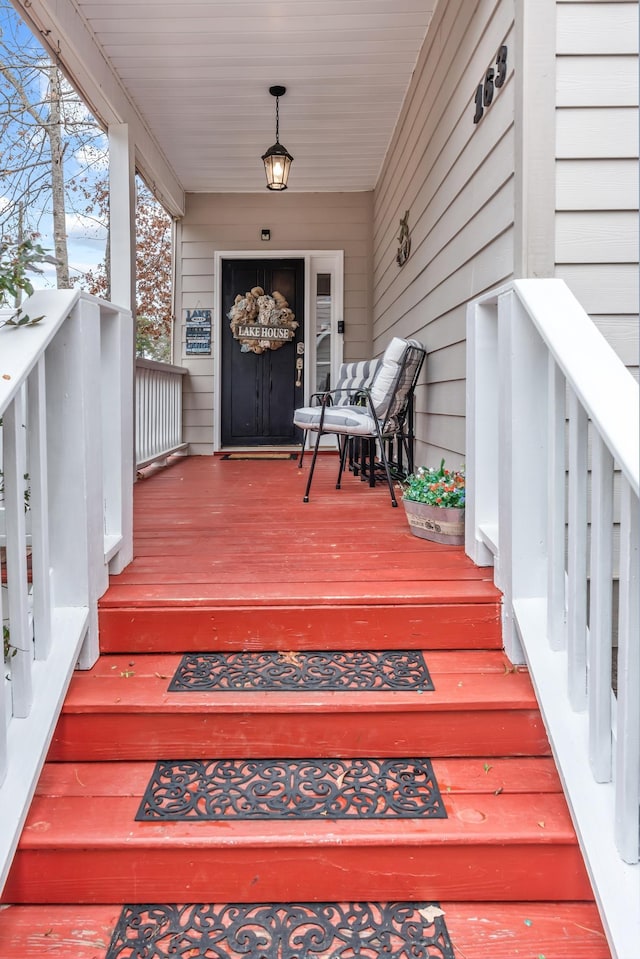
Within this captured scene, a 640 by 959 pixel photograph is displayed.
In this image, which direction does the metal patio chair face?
to the viewer's left

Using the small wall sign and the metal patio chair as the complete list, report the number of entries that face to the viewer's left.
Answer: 1

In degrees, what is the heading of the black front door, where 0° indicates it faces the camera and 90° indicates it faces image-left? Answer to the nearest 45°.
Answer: approximately 0°

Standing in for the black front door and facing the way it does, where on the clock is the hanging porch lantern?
The hanging porch lantern is roughly at 12 o'clock from the black front door.
